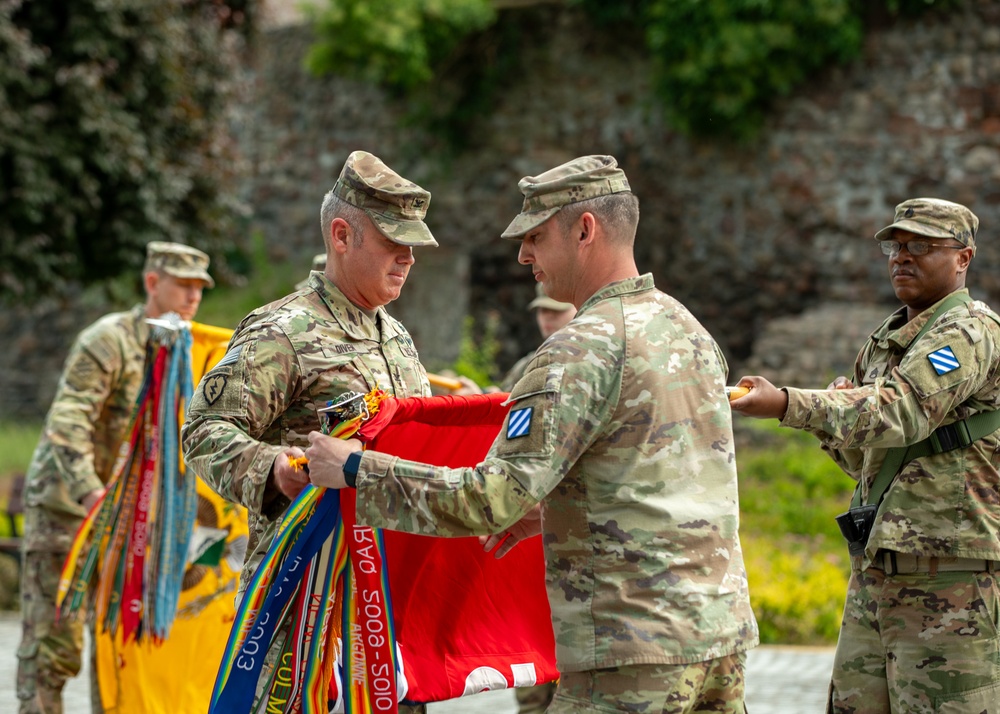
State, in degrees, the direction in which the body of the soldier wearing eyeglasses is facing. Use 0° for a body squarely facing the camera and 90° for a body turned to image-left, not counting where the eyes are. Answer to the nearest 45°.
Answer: approximately 45°

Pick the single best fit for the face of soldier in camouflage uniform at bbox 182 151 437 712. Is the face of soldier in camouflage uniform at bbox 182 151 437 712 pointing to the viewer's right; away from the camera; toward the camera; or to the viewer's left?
to the viewer's right

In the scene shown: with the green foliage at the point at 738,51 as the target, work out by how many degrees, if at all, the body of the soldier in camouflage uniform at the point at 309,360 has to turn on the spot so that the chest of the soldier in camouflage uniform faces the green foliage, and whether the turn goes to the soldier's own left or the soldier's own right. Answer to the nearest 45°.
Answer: approximately 90° to the soldier's own left

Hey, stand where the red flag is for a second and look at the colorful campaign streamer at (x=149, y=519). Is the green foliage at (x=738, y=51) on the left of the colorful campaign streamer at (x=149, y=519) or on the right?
right

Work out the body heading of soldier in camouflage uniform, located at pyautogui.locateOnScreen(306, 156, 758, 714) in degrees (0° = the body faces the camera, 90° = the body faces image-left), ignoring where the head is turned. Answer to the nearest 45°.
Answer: approximately 135°

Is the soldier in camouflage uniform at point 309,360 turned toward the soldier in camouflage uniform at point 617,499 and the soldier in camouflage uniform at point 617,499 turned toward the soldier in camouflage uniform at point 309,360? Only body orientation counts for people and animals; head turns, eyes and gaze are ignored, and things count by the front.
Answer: yes

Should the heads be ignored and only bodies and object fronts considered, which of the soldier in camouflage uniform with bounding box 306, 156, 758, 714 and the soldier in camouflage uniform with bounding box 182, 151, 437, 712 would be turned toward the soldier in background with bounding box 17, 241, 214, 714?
the soldier in camouflage uniform with bounding box 306, 156, 758, 714

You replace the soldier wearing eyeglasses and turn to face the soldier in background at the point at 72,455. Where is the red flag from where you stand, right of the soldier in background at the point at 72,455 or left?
left

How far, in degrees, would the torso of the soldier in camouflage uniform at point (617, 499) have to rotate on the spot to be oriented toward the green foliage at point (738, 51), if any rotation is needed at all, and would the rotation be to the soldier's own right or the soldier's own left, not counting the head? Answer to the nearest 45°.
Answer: approximately 45° to the soldier's own right

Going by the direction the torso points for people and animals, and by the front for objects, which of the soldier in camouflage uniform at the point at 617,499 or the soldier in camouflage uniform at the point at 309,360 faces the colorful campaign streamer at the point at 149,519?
the soldier in camouflage uniform at the point at 617,499

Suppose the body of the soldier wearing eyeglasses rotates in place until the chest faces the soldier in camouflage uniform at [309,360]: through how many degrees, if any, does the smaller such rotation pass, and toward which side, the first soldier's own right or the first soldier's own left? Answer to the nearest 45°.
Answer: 0° — they already face them
